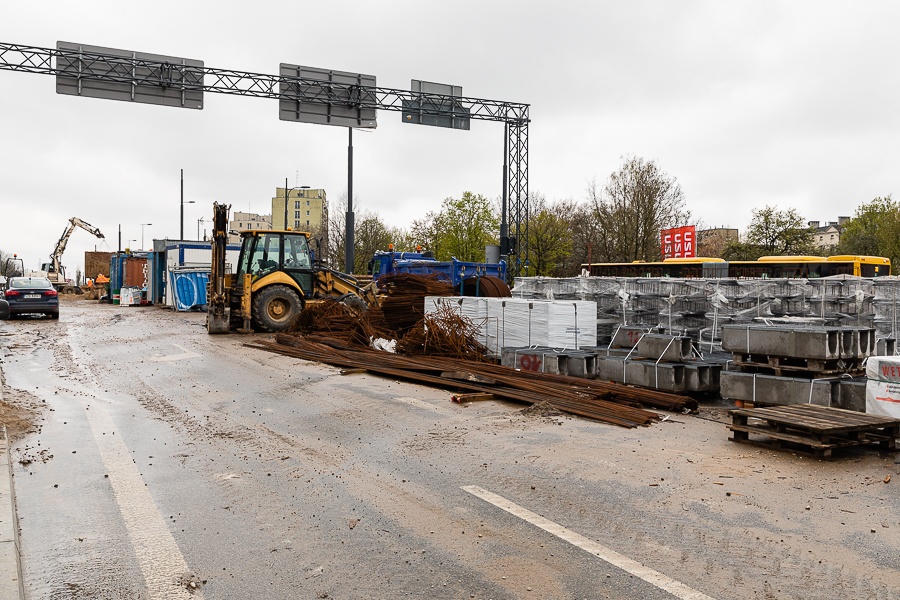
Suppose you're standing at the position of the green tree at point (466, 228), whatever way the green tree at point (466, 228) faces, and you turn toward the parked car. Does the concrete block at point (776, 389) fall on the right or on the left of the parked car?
left

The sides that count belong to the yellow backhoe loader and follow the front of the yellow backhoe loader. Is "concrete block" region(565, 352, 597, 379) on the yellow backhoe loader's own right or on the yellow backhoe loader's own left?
on the yellow backhoe loader's own right

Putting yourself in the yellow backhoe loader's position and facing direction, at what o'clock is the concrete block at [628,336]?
The concrete block is roughly at 2 o'clock from the yellow backhoe loader.

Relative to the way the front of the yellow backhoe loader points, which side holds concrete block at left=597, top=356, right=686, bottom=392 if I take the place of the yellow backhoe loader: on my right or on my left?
on my right

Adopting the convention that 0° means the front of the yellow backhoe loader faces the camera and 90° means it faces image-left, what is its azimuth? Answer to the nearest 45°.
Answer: approximately 270°

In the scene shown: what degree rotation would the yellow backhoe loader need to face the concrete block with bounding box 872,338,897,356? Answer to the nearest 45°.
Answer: approximately 45° to its right

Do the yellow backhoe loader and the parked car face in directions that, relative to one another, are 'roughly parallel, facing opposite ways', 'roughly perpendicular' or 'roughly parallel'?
roughly perpendicular
